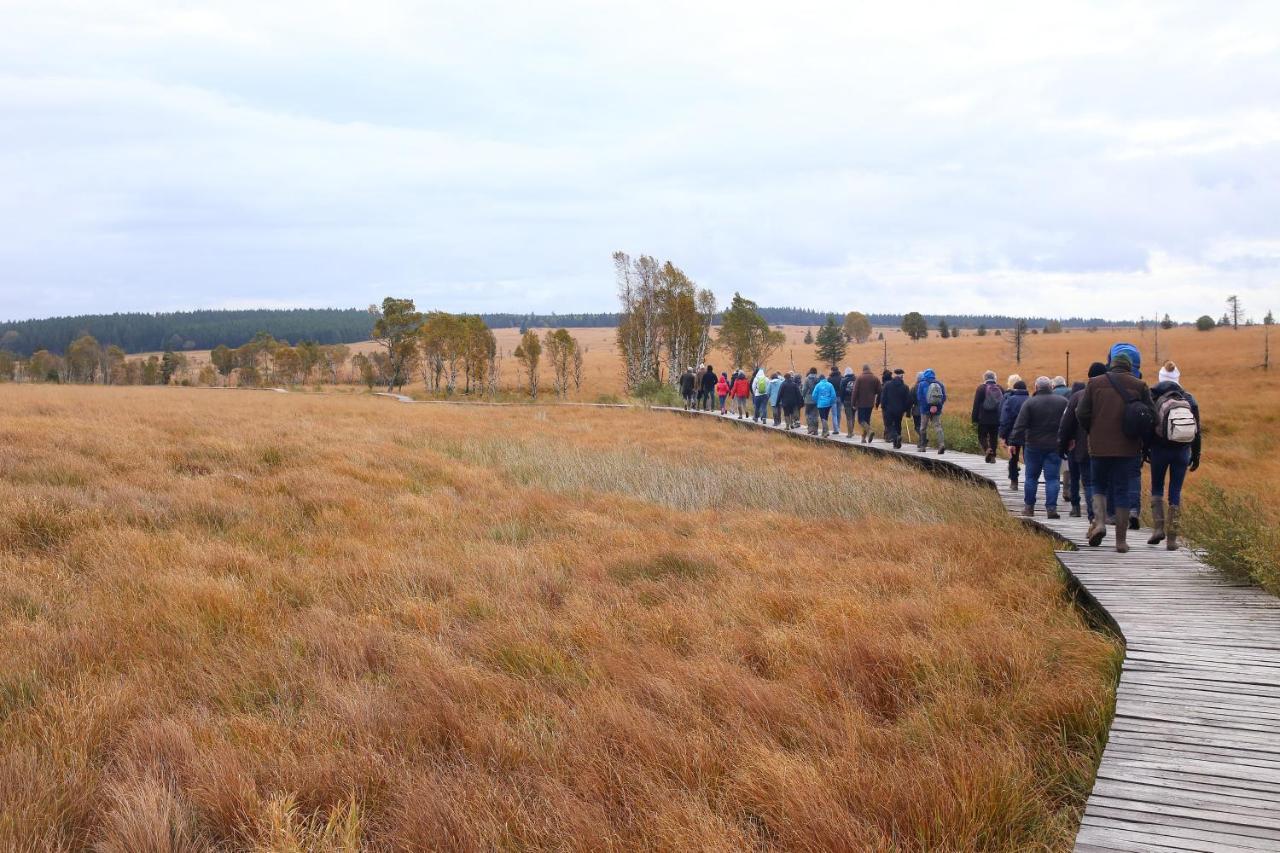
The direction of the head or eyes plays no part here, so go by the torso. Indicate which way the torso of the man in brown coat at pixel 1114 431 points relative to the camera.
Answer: away from the camera

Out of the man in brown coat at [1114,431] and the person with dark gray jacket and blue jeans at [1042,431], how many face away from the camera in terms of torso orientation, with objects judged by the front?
2

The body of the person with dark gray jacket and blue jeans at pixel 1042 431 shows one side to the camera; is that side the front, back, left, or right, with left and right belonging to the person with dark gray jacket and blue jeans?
back

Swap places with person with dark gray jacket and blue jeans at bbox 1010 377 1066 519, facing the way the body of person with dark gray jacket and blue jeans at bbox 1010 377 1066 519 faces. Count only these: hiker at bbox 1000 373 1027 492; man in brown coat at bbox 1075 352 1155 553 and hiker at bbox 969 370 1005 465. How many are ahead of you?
2

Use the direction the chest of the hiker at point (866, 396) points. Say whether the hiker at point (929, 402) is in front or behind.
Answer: behind

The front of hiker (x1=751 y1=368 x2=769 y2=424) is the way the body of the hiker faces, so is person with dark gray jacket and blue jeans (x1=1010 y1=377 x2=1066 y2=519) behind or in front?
behind

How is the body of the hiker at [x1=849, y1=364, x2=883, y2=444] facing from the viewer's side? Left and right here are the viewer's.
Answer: facing away from the viewer

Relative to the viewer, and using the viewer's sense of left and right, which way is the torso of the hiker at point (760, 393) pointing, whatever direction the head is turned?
facing away from the viewer and to the left of the viewer

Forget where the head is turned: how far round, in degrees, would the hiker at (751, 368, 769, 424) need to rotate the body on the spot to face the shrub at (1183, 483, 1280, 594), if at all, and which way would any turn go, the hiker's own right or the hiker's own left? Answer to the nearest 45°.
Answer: approximately 135° to the hiker's own left

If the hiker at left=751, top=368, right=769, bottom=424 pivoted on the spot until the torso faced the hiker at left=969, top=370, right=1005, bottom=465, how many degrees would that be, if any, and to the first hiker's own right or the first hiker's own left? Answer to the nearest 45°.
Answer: approximately 135° to the first hiker's own left

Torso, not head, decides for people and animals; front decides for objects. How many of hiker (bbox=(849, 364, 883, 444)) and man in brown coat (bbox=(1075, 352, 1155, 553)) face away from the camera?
2
